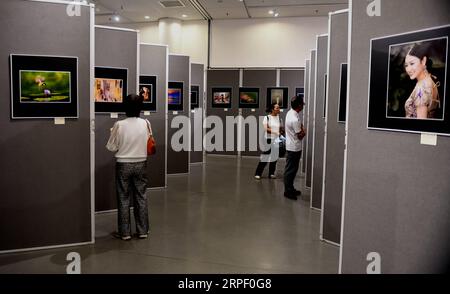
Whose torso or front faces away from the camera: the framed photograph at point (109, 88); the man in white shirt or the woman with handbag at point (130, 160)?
the woman with handbag

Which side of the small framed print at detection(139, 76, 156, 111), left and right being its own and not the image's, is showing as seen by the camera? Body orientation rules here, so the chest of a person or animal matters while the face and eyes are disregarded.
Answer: front

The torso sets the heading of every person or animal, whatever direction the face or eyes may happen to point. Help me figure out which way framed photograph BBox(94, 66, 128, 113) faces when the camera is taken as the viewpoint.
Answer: facing the viewer

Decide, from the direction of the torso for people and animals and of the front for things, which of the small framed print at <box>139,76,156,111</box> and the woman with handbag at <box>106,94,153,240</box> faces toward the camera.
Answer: the small framed print

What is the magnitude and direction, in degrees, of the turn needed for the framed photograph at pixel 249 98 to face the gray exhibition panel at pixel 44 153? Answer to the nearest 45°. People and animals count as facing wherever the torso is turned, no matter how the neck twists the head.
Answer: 0° — it already faces it

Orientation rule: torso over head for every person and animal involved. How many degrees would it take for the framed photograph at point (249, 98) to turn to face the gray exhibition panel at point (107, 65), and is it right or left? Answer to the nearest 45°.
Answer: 0° — it already faces it

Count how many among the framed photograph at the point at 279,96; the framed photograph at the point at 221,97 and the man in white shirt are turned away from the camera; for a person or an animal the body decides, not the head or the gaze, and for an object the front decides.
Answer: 0

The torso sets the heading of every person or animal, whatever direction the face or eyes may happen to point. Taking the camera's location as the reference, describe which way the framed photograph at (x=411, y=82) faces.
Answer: facing the viewer and to the left of the viewer

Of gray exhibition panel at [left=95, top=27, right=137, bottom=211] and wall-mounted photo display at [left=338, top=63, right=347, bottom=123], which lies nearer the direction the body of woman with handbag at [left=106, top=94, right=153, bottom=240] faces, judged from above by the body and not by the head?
the gray exhibition panel

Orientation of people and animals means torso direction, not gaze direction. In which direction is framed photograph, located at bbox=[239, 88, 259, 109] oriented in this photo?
toward the camera

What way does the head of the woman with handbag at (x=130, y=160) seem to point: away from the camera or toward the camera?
away from the camera

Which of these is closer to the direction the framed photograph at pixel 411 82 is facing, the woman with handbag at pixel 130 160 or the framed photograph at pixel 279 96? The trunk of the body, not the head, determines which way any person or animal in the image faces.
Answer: the woman with handbag
